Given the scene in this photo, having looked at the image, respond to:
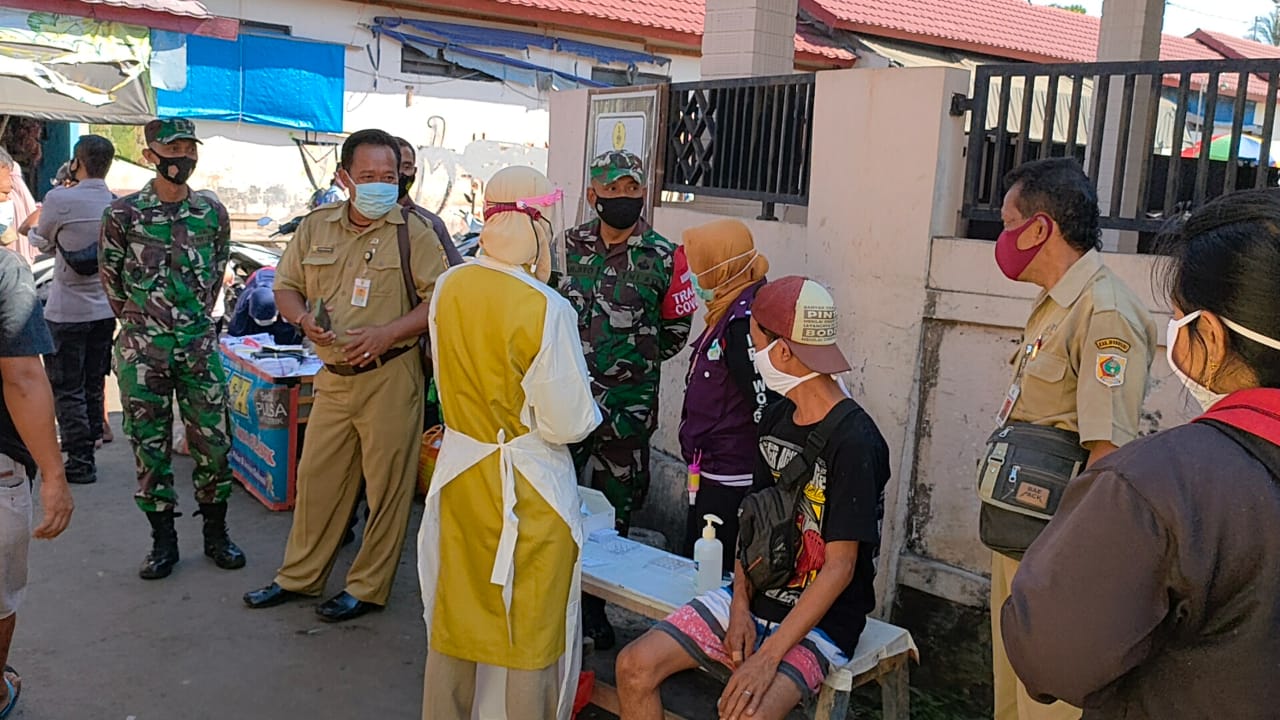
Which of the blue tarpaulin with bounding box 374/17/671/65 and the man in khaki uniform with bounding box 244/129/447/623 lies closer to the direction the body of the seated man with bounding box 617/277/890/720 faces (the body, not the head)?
the man in khaki uniform

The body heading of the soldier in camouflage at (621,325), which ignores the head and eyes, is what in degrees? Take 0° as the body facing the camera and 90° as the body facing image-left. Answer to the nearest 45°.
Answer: approximately 0°

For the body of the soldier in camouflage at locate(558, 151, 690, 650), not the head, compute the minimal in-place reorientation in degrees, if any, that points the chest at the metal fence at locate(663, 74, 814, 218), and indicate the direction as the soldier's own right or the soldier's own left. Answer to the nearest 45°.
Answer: approximately 135° to the soldier's own left

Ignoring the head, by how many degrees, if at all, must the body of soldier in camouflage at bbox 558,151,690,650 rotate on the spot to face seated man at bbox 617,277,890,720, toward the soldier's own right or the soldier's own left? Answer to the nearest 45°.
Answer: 0° — they already face them

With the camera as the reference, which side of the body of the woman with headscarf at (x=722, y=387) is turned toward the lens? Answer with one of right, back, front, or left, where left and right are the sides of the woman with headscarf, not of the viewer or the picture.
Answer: left

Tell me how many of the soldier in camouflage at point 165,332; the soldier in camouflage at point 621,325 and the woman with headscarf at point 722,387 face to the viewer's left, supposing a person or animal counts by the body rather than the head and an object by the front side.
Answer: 1

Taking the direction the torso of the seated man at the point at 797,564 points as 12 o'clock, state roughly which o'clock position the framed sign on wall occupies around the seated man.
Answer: The framed sign on wall is roughly at 4 o'clock from the seated man.

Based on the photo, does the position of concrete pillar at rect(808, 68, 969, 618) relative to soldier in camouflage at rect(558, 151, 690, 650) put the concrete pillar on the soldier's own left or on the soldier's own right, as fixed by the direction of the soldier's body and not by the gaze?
on the soldier's own left

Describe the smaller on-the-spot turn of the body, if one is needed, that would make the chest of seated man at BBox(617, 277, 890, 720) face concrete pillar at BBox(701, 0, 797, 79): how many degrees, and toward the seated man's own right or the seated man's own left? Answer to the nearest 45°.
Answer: approximately 135° to the seated man's own right

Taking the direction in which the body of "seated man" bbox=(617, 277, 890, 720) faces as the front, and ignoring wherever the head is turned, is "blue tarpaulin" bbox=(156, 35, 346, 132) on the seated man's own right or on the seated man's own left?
on the seated man's own right

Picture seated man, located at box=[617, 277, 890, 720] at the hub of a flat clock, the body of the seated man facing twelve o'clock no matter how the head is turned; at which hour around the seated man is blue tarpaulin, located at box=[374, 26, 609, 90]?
The blue tarpaulin is roughly at 4 o'clock from the seated man.

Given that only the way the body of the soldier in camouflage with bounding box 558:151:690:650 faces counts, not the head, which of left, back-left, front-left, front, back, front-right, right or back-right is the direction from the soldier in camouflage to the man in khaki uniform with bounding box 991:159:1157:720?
front-left

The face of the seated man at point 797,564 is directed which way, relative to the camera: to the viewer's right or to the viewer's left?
to the viewer's left

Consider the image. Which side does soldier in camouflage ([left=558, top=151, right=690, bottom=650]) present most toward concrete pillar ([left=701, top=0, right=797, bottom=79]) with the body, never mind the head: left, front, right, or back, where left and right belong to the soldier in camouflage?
back

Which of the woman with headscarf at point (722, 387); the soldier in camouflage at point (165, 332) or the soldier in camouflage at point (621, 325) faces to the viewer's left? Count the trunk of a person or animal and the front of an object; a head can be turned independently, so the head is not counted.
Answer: the woman with headscarf
